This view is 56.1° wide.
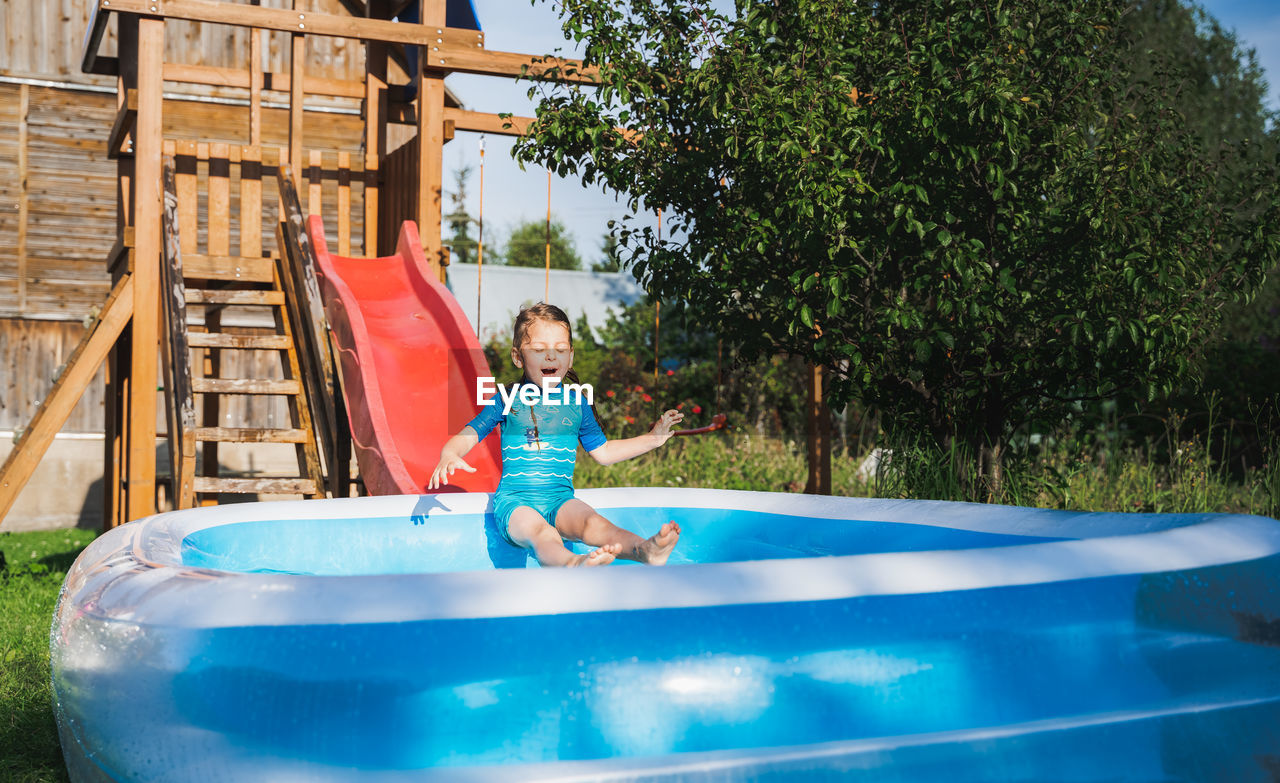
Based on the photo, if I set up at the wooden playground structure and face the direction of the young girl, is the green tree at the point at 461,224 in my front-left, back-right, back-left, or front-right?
back-left

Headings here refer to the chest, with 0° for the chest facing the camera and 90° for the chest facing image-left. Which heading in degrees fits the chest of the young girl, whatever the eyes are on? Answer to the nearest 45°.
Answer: approximately 315°

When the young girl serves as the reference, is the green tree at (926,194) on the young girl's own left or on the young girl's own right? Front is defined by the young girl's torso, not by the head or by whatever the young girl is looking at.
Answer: on the young girl's own left

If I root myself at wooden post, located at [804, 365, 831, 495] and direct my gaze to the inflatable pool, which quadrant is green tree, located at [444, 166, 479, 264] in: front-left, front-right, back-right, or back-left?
back-right

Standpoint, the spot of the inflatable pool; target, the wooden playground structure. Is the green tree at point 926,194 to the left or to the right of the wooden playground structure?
right

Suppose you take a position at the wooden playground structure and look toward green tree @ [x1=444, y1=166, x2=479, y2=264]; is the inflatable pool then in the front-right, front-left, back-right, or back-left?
back-right

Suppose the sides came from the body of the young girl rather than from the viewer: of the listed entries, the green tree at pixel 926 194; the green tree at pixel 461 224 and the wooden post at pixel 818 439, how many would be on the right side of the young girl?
0

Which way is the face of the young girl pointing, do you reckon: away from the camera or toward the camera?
toward the camera
